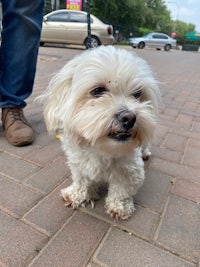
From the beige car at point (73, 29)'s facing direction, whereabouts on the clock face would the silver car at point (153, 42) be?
the silver car at point (153, 42) is roughly at 4 o'clock from the beige car at point (73, 29).

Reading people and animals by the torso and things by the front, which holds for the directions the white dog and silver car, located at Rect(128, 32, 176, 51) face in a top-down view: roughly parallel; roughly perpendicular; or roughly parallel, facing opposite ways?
roughly perpendicular

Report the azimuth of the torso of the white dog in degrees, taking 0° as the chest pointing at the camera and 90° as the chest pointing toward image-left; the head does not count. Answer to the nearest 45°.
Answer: approximately 0°

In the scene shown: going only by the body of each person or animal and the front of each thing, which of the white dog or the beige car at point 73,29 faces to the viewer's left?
the beige car

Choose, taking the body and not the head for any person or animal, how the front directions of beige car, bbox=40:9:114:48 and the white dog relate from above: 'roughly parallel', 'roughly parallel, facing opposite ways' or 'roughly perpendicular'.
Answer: roughly perpendicular

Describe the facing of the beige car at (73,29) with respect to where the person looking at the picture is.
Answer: facing to the left of the viewer

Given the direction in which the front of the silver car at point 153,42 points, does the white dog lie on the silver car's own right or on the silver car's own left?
on the silver car's own left

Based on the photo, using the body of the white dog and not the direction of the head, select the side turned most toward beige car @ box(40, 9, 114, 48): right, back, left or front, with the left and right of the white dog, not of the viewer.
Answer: back

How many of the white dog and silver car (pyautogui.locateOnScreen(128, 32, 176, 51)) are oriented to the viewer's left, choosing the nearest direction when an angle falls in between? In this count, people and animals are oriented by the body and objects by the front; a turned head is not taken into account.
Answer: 1

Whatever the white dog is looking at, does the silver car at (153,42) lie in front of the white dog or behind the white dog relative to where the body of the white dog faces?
behind

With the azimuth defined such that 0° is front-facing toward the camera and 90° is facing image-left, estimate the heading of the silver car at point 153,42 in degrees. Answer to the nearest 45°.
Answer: approximately 90°
